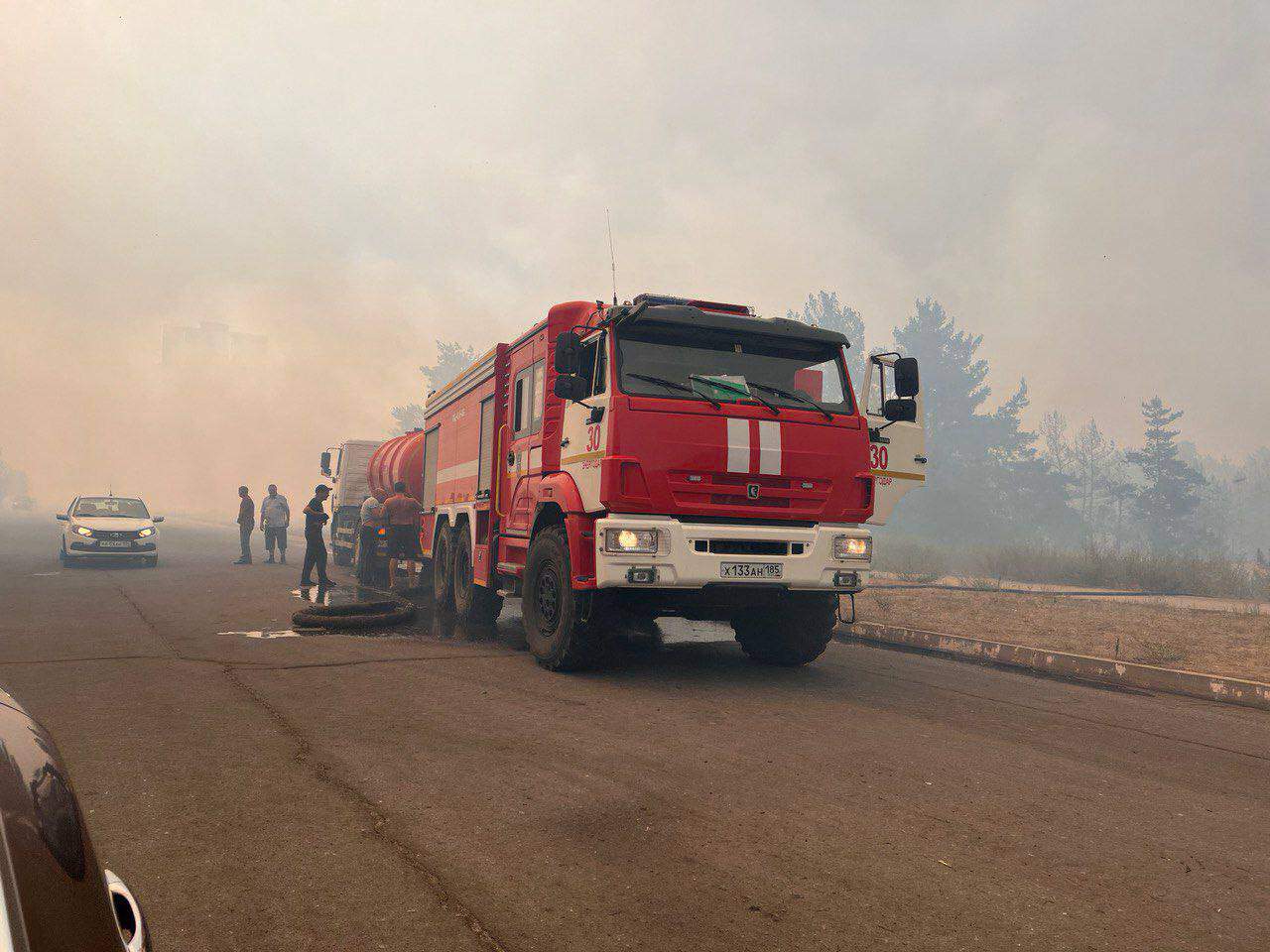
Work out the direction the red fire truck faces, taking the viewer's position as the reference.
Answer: facing the viewer and to the right of the viewer

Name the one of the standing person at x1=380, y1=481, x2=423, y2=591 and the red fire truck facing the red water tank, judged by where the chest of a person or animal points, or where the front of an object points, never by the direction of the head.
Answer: the standing person

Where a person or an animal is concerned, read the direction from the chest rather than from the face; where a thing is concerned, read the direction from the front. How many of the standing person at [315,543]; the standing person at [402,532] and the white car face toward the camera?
1

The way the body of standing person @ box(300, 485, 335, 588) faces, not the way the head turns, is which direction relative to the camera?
to the viewer's right

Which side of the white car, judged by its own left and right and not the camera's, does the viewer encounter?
front

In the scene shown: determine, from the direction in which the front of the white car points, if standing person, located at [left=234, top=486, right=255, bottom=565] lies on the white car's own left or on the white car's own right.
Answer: on the white car's own left

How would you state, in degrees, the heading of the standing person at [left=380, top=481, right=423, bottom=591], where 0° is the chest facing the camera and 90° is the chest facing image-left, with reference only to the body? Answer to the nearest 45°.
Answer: approximately 180°

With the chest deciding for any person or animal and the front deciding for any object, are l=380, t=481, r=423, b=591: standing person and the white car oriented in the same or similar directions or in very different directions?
very different directions

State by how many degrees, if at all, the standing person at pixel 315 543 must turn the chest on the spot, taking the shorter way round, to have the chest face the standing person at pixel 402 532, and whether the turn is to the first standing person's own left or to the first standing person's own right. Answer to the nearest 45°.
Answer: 0° — they already face them

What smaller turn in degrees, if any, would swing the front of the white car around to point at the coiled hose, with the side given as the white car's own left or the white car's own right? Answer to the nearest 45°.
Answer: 0° — it already faces it

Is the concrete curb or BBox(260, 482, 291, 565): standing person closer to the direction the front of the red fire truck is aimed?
the concrete curb

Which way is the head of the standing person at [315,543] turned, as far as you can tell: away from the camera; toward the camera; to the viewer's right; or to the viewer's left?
to the viewer's right

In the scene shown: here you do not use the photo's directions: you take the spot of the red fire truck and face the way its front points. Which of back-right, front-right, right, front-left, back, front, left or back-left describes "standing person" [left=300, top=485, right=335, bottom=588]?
back

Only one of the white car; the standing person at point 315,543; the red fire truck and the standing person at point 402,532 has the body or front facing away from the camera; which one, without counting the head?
the standing person at point 402,532

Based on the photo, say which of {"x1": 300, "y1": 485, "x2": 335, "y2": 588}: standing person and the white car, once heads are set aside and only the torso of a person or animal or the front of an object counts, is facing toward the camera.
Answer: the white car

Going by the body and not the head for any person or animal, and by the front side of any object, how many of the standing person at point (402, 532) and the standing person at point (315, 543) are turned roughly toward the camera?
0

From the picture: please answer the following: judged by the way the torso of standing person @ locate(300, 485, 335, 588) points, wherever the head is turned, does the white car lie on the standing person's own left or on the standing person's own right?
on the standing person's own left

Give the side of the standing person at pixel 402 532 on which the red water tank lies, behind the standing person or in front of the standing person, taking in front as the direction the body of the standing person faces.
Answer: in front
